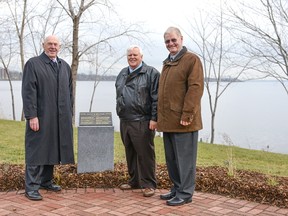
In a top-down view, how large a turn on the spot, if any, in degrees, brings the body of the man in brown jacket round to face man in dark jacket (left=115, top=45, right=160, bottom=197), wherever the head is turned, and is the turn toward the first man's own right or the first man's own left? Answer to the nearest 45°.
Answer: approximately 90° to the first man's own right

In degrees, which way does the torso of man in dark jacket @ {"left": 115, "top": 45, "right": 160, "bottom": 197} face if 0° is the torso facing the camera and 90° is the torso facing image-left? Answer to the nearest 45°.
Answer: approximately 45°

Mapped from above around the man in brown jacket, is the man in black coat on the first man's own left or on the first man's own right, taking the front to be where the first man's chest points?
on the first man's own right

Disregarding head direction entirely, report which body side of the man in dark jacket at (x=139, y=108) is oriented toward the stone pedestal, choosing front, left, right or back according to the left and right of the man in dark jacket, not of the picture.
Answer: right

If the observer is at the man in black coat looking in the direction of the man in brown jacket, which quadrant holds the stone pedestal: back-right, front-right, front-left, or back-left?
front-left

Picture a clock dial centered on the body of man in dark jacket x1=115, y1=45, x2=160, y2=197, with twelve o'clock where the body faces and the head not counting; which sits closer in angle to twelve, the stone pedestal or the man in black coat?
the man in black coat

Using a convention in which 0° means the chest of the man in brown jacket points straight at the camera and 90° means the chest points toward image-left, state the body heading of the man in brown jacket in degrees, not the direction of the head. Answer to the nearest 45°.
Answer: approximately 45°

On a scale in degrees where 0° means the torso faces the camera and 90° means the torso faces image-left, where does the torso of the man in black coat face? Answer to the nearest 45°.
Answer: approximately 315°

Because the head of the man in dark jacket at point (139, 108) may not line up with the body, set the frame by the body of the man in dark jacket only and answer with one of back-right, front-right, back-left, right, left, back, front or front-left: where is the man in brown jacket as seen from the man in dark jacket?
left

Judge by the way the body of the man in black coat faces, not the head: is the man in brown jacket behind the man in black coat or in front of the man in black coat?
in front

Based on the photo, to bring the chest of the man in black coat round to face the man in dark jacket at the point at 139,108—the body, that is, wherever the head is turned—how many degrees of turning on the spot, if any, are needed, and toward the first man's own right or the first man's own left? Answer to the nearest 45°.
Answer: approximately 45° to the first man's own left

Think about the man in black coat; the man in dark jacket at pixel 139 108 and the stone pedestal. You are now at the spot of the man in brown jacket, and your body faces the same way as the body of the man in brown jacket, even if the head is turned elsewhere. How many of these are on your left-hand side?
0

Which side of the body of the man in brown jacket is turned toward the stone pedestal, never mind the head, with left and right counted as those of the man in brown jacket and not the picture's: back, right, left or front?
right

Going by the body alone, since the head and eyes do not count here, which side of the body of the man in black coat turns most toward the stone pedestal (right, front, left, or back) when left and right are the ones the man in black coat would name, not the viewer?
left

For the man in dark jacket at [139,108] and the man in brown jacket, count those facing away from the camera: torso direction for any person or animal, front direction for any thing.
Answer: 0

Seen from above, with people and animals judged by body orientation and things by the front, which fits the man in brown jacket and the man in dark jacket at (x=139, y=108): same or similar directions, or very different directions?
same or similar directions

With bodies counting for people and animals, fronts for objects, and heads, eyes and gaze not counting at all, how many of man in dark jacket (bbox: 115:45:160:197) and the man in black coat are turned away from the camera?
0
